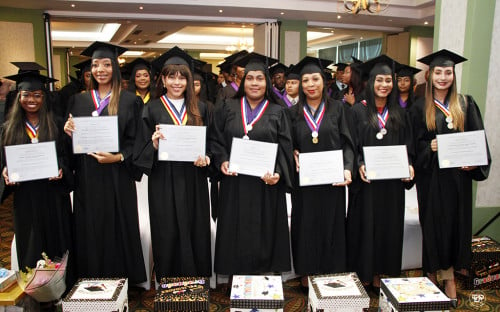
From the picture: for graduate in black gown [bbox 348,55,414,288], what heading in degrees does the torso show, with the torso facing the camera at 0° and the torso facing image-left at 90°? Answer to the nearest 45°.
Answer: approximately 0°

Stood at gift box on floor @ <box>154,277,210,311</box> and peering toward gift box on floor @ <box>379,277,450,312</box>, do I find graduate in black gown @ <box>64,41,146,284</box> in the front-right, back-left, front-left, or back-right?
back-left

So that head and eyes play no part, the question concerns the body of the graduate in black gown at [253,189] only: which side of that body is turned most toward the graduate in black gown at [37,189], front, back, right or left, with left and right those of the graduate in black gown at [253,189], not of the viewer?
right

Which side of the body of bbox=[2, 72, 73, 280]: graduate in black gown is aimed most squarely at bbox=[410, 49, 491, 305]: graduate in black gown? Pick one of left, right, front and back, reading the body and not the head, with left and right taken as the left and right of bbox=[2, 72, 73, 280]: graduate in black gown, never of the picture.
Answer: left

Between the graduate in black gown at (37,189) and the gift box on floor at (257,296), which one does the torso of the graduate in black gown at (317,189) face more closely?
the gift box on floor

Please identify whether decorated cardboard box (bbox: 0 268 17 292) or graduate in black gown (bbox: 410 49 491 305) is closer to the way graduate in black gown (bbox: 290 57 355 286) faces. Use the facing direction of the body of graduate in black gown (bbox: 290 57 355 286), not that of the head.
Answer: the decorated cardboard box

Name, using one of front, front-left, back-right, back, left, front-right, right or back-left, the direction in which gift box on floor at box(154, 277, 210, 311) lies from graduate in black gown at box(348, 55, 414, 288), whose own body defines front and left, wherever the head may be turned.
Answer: front-right

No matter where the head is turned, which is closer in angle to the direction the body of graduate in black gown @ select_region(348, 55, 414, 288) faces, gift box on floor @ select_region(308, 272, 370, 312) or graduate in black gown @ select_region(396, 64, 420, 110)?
the gift box on floor

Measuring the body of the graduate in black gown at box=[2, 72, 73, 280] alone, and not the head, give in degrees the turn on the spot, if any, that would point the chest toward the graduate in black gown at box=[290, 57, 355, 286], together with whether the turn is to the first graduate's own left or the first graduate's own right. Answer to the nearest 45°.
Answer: approximately 45° to the first graduate's own left

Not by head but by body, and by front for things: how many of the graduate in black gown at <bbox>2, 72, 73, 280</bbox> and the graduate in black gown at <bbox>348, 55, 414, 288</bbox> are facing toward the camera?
2

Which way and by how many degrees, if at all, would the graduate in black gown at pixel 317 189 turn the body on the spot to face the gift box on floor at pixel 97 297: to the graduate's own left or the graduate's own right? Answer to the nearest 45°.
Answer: approximately 45° to the graduate's own right
